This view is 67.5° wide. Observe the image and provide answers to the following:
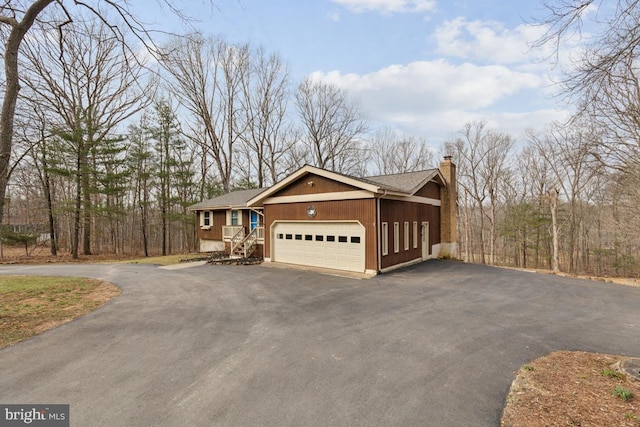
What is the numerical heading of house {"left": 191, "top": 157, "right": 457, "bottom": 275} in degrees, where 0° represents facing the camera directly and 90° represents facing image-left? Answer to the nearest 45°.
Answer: approximately 45°

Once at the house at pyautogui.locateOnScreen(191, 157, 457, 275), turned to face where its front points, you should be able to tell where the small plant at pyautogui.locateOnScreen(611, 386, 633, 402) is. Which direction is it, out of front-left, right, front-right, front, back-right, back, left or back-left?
front-left
